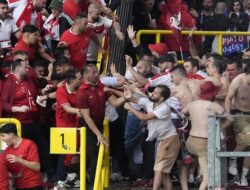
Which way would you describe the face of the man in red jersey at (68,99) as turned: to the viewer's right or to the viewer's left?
to the viewer's right

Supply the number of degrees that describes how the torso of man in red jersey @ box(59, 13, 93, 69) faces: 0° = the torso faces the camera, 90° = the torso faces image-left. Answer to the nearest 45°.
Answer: approximately 315°

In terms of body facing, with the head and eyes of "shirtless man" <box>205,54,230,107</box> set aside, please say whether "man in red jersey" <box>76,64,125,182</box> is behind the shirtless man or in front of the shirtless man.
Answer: in front

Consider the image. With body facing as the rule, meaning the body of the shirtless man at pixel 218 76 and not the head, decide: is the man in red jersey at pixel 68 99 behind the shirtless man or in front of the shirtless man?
in front

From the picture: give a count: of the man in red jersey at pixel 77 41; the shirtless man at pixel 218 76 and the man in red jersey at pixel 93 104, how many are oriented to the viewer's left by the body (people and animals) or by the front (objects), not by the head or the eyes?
1

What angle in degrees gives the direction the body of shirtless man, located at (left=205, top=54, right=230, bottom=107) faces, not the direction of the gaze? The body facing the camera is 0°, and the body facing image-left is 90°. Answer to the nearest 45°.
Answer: approximately 90°

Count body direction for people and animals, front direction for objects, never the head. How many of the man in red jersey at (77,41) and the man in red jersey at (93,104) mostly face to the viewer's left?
0
